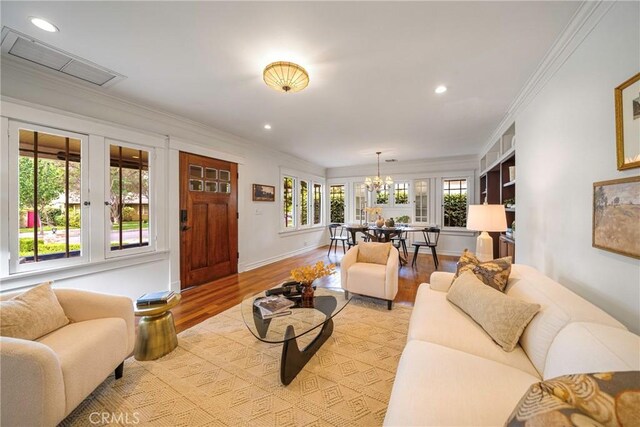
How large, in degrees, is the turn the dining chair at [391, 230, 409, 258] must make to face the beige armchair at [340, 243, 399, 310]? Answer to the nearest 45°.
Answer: approximately 135° to its left

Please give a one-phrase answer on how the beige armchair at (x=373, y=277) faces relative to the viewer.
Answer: facing the viewer and to the left of the viewer

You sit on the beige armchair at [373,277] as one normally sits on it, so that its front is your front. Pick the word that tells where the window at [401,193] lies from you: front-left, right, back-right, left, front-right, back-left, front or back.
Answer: back-right

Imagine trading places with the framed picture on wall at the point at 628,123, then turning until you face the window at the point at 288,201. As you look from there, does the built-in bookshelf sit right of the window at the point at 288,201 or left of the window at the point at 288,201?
right

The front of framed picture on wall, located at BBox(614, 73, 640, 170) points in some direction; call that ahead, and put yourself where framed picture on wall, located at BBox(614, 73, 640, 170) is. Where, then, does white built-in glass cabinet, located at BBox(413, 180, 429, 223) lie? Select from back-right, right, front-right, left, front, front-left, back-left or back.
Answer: right

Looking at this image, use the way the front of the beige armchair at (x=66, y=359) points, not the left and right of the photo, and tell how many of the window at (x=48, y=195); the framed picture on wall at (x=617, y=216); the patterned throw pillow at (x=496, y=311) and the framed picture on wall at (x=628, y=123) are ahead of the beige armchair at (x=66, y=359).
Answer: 3

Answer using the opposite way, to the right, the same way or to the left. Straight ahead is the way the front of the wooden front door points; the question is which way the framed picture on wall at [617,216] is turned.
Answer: the opposite way

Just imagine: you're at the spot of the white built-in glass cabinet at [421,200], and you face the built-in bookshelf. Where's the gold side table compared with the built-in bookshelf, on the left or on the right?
right

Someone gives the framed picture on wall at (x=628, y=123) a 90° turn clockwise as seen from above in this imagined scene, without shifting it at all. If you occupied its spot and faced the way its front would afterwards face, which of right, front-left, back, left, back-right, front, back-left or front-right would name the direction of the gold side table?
left

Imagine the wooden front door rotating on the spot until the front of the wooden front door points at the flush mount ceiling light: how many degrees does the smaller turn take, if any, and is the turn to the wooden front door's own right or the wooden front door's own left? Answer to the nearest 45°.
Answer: approximately 45° to the wooden front door's own right

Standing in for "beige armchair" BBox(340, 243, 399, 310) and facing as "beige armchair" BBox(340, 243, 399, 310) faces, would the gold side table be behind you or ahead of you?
ahead

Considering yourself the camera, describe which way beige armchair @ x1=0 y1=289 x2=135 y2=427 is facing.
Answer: facing the viewer and to the right of the viewer

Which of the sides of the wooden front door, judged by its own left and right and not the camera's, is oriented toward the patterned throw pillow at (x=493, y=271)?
front

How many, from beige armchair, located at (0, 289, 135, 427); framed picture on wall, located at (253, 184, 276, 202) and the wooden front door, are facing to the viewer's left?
0

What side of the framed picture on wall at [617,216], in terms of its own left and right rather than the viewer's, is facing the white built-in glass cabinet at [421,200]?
right
